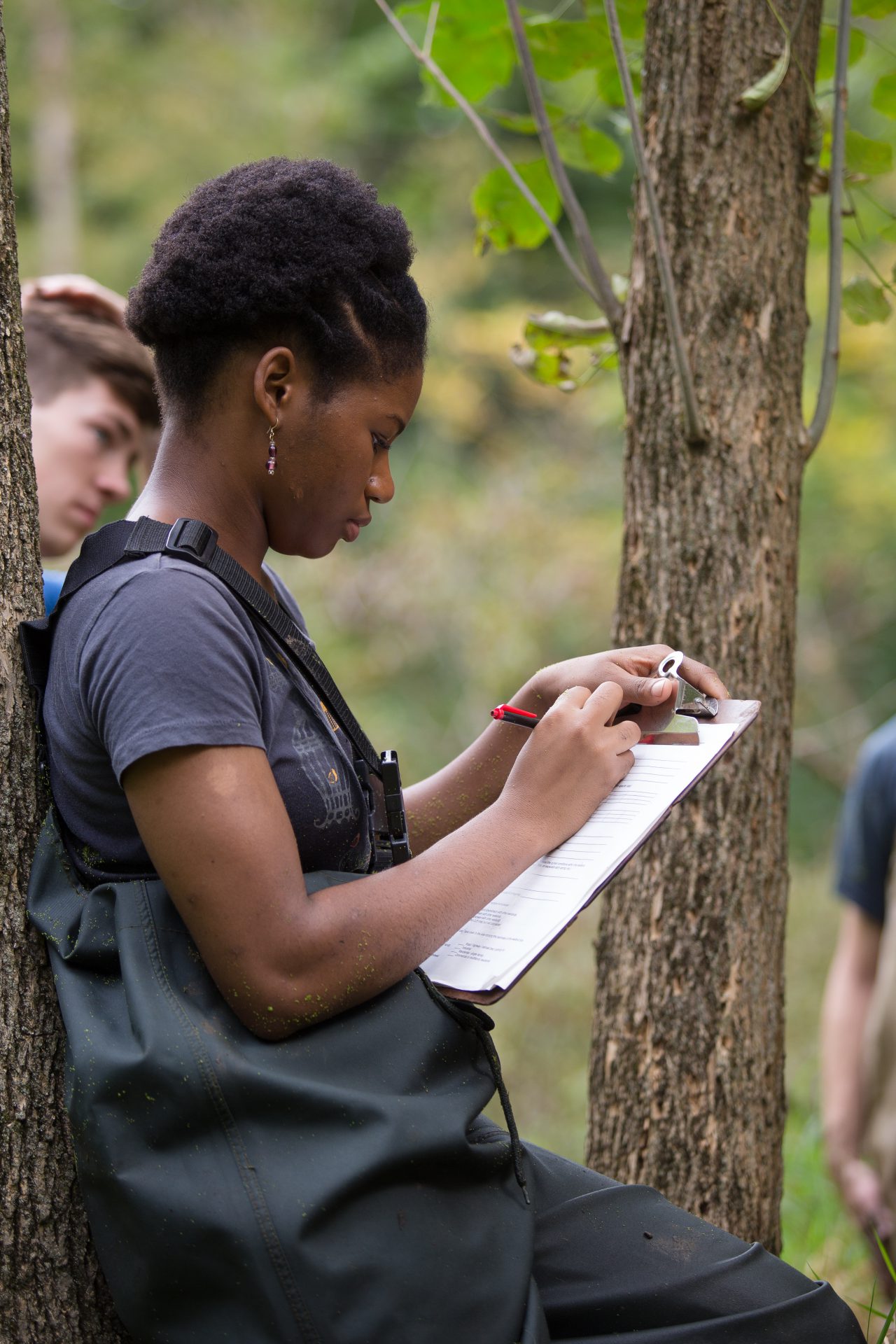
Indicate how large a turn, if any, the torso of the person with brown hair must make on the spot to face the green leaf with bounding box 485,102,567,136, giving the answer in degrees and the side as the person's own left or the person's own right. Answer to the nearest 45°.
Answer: approximately 45° to the person's own left

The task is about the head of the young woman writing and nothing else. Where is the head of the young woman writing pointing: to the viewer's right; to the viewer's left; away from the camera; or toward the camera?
to the viewer's right

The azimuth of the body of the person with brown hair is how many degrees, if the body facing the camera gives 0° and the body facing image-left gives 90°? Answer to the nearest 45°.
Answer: approximately 315°

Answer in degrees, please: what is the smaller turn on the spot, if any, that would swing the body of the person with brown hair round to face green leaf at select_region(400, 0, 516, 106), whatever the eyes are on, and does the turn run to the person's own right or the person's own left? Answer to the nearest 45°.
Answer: approximately 45° to the person's own left

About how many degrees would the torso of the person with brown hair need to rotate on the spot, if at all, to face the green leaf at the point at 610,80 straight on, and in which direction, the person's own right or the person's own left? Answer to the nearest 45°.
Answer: approximately 45° to the person's own left

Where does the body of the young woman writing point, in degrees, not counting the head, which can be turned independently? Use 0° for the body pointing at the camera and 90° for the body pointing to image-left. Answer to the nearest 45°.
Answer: approximately 270°

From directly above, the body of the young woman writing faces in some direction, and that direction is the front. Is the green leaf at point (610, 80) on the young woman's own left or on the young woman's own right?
on the young woman's own left

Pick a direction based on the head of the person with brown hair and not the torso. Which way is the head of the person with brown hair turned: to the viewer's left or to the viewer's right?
to the viewer's right

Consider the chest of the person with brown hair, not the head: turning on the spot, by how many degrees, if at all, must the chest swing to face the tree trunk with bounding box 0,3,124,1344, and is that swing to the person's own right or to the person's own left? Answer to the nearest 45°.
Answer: approximately 45° to the person's own right
